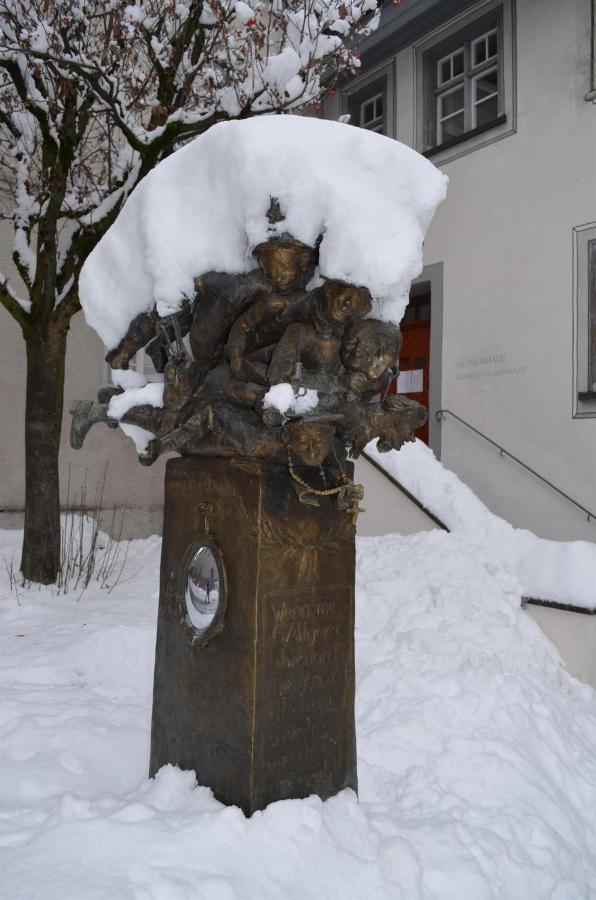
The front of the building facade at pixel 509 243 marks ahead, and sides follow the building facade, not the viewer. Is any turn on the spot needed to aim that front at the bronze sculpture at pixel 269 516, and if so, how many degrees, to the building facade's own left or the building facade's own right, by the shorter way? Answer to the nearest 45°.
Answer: approximately 45° to the building facade's own left

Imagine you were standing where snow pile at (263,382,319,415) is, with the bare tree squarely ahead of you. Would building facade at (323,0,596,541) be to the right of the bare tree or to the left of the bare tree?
right

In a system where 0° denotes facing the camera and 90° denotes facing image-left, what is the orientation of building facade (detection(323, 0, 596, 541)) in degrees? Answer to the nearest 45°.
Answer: approximately 45°

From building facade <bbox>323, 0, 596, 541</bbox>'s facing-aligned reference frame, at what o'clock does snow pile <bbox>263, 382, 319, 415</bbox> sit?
The snow pile is roughly at 11 o'clock from the building facade.

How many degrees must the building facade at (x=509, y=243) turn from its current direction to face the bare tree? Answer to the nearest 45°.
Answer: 0° — it already faces it
